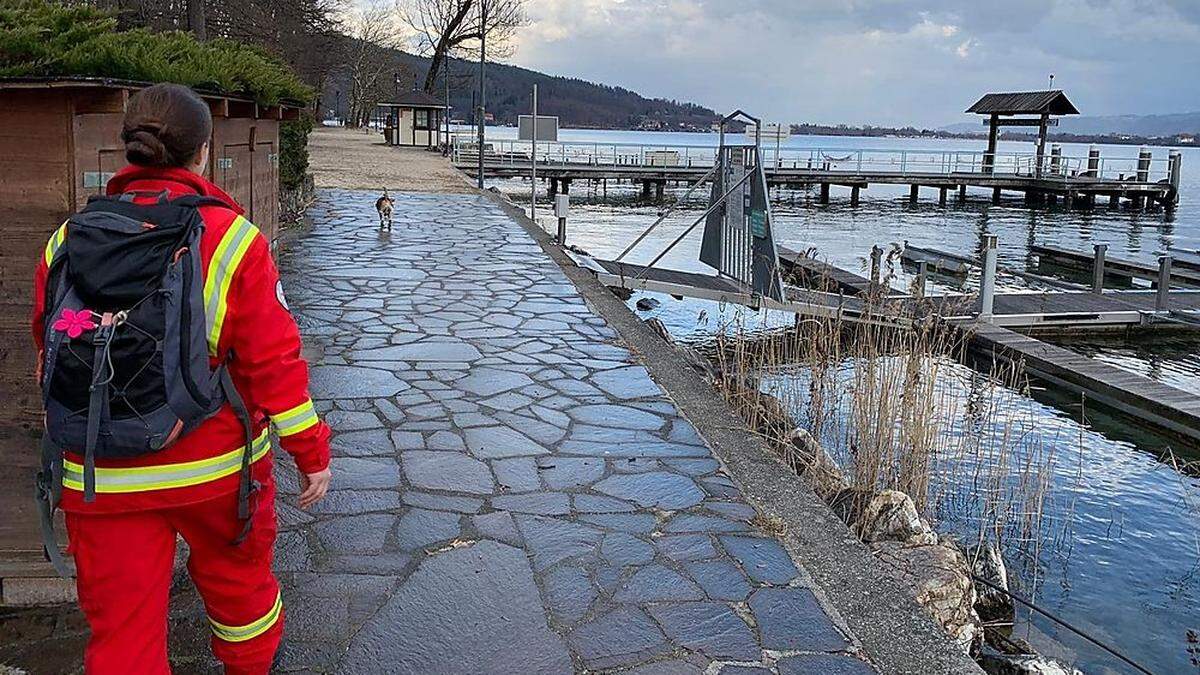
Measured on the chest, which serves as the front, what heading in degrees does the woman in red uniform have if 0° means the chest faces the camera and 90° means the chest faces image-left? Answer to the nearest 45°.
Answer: approximately 225°

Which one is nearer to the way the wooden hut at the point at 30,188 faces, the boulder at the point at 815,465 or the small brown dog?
the boulder

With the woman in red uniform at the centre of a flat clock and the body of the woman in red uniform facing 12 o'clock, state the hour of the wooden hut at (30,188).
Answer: The wooden hut is roughly at 10 o'clock from the woman in red uniform.

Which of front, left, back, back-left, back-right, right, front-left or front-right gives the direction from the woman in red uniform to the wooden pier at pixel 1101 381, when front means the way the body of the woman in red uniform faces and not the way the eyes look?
front

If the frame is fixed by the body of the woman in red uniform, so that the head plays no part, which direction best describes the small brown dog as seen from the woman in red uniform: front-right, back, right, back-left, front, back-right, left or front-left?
front-left

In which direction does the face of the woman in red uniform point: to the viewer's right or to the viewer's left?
to the viewer's right

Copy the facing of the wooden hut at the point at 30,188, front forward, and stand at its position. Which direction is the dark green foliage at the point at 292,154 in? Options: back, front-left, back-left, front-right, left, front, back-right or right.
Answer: back-left

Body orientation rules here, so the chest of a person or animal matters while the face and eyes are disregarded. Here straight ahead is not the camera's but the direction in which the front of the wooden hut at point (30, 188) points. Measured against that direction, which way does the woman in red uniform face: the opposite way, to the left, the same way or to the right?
to the left

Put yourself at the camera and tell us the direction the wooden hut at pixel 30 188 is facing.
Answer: facing the viewer and to the right of the viewer
